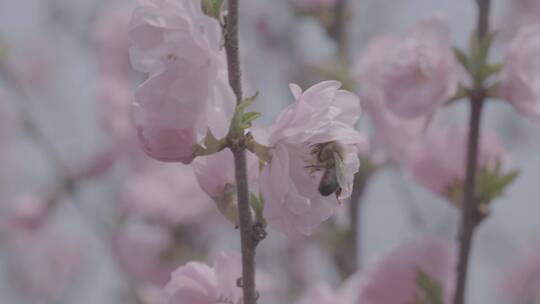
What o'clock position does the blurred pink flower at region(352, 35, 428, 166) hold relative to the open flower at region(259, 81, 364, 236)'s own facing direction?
The blurred pink flower is roughly at 8 o'clock from the open flower.

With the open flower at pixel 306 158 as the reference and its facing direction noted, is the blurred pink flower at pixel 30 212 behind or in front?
behind

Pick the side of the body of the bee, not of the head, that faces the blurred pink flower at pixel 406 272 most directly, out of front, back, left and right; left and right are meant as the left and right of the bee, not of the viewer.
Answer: right
